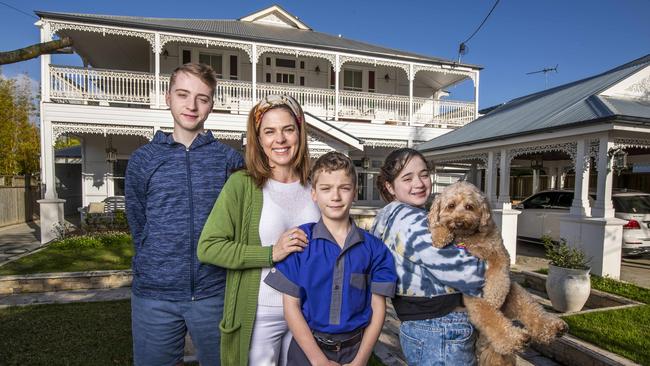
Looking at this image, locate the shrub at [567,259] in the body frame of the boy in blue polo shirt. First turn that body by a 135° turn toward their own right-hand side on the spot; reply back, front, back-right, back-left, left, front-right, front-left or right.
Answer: right

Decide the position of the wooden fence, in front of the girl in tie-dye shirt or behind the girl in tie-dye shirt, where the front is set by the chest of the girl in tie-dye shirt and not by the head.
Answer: behind

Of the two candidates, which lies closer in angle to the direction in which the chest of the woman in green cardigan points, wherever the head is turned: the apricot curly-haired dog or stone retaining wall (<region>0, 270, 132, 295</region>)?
the apricot curly-haired dog

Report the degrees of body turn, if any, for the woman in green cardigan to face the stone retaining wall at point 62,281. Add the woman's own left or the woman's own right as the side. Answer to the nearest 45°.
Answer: approximately 180°

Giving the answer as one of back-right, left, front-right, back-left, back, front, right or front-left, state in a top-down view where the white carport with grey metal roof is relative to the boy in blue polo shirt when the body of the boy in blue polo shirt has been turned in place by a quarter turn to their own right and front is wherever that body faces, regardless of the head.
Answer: back-right

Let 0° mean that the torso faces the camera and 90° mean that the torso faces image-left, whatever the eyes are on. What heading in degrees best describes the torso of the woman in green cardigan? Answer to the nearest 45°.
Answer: approximately 315°
